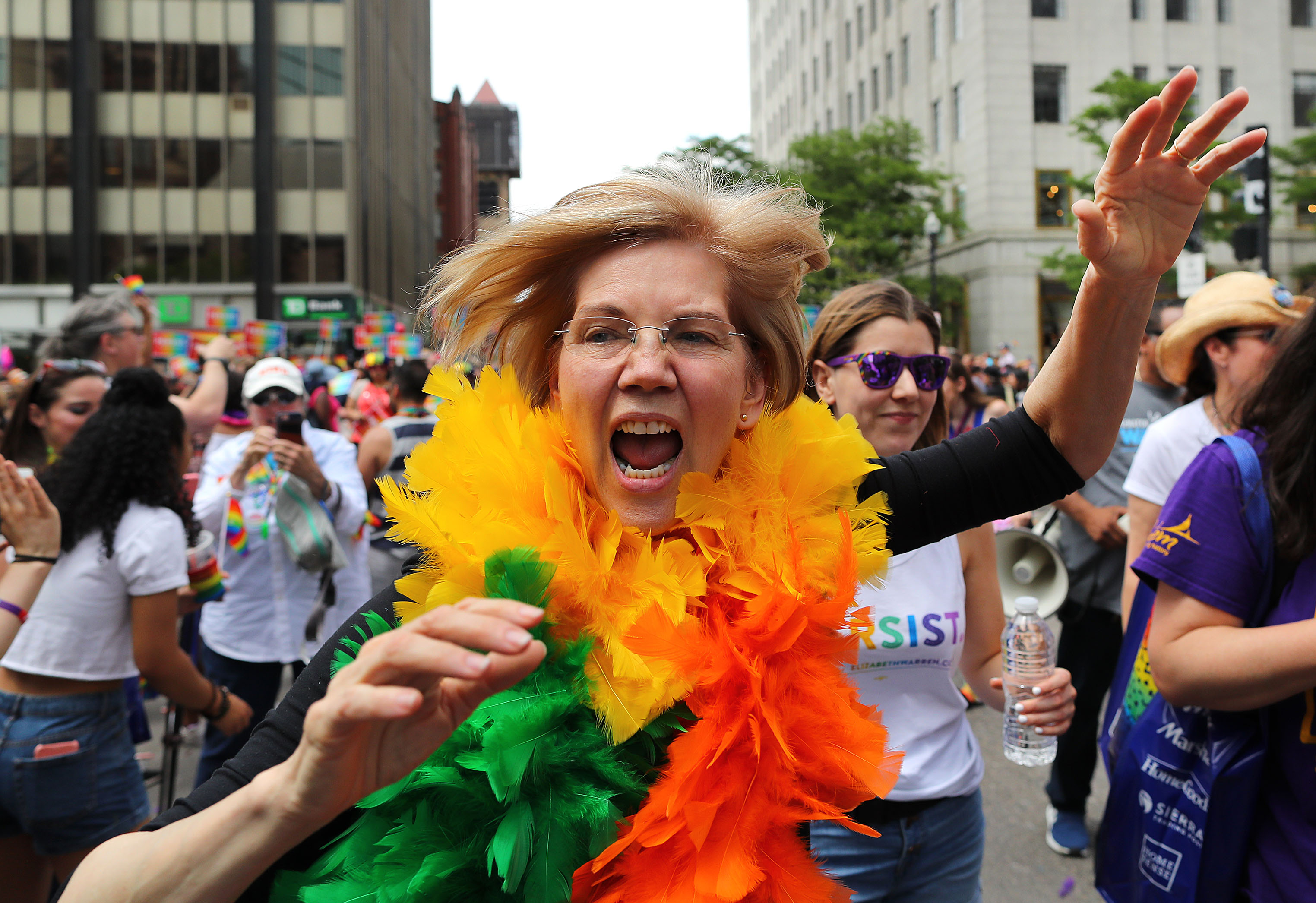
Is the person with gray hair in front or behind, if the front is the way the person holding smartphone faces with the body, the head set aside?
behind

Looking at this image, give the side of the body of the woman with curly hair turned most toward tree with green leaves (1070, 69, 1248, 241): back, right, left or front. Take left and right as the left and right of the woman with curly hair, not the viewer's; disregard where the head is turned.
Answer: front

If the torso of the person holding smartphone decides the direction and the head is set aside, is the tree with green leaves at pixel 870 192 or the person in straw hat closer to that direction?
the person in straw hat

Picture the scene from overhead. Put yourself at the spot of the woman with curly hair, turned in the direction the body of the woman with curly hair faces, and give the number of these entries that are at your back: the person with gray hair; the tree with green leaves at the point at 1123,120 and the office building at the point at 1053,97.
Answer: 0

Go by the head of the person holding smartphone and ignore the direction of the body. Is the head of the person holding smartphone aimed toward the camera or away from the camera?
toward the camera

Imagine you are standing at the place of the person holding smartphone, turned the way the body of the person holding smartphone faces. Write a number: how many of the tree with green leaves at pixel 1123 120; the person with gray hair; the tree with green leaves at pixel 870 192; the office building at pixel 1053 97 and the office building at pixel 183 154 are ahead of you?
0

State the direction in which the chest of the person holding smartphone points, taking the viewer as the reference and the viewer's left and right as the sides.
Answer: facing the viewer

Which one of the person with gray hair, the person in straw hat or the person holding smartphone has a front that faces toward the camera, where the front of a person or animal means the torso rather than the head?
the person holding smartphone
